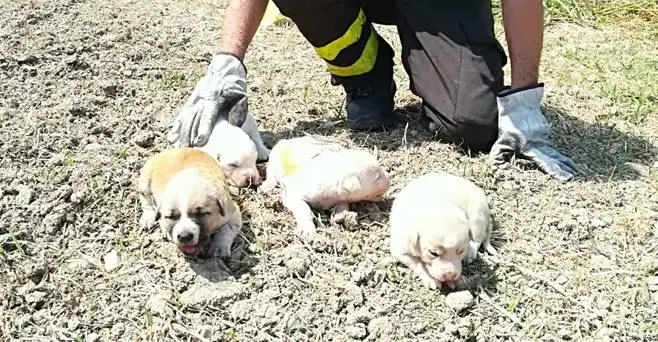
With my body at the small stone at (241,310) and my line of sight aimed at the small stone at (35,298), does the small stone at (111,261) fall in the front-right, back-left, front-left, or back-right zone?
front-right

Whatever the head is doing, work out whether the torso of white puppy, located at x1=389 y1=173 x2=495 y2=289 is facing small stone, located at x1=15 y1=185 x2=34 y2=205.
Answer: no

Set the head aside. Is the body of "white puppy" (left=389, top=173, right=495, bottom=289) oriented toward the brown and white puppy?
no

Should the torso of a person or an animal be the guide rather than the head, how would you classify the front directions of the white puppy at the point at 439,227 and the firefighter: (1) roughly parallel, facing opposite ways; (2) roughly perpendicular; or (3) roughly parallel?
roughly parallel

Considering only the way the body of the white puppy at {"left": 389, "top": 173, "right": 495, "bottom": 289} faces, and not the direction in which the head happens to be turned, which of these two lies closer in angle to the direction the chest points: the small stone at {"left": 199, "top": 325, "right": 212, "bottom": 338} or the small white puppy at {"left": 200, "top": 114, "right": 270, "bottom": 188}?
the small stone

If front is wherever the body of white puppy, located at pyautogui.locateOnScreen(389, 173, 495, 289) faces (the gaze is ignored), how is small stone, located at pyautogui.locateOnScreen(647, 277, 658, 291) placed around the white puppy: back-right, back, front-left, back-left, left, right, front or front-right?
left

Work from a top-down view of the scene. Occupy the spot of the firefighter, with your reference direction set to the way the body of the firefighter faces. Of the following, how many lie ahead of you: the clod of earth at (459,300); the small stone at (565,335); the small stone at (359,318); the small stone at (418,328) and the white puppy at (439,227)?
5

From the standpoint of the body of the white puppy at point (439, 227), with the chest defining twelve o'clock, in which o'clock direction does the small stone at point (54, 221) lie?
The small stone is roughly at 3 o'clock from the white puppy.

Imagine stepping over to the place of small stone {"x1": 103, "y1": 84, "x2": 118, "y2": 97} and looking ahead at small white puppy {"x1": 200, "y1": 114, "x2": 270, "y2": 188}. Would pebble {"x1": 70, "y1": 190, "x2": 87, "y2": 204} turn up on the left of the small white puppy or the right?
right

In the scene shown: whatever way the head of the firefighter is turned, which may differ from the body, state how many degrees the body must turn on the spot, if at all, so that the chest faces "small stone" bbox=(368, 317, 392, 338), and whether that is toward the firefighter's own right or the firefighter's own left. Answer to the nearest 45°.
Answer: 0° — they already face it

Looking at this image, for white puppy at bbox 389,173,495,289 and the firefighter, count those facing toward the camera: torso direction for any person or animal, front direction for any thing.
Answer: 2

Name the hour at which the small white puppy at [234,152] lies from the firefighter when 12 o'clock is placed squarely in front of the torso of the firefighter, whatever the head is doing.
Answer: The small white puppy is roughly at 2 o'clock from the firefighter.

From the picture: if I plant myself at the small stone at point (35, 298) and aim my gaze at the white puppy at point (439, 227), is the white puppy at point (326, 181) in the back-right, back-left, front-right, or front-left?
front-left

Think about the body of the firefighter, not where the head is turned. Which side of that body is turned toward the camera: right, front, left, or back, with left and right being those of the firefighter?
front

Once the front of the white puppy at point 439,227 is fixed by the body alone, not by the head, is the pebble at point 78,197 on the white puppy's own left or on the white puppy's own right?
on the white puppy's own right

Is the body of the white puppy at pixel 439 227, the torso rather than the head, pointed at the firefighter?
no

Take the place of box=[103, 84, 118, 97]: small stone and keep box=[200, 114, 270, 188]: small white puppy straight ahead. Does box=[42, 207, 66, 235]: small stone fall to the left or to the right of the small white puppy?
right

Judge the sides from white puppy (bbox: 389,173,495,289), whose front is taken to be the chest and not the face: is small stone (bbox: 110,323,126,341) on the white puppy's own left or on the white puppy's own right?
on the white puppy's own right
